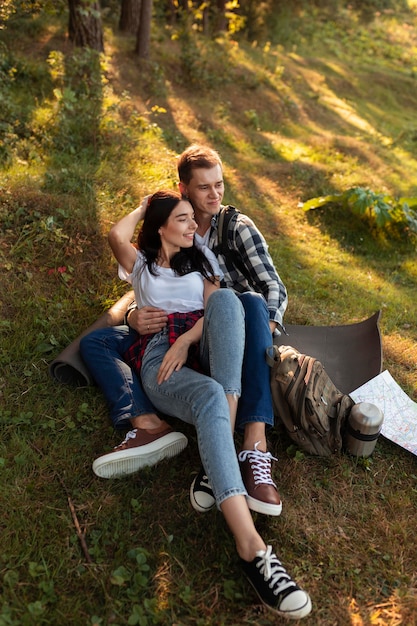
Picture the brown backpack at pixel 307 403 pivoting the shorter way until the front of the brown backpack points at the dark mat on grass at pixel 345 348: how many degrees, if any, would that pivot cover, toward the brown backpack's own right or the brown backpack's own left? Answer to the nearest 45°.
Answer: approximately 135° to the brown backpack's own left

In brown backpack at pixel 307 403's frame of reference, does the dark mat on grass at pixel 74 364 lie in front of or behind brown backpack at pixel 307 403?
behind

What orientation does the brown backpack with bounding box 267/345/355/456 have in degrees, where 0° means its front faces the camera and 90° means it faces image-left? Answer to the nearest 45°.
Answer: approximately 315°

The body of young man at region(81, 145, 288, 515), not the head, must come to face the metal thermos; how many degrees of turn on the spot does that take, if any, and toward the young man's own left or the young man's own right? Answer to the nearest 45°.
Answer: approximately 90° to the young man's own left

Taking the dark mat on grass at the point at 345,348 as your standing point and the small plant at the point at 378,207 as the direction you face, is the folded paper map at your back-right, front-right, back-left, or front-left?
back-right
